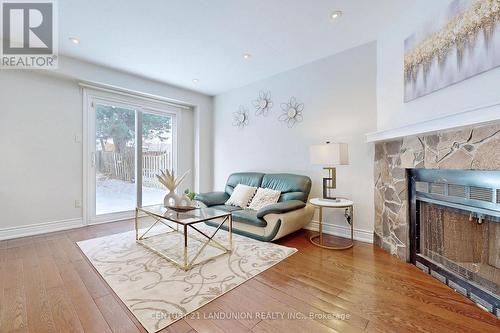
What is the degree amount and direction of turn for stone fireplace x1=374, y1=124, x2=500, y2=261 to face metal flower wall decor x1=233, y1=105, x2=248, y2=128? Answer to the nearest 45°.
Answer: approximately 45° to its right

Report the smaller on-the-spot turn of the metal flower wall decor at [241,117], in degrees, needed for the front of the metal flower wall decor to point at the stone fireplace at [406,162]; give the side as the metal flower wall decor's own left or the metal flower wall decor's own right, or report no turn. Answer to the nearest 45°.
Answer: approximately 90° to the metal flower wall decor's own left

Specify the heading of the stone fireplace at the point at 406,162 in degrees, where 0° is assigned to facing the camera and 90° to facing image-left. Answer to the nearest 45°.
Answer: approximately 45°

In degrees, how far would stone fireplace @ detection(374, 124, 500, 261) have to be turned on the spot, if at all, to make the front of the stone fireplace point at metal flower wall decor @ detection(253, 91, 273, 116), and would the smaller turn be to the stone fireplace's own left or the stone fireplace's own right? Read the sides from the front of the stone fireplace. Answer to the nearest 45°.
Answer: approximately 45° to the stone fireplace's own right

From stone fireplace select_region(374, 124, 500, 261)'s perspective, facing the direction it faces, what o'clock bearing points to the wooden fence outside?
The wooden fence outside is roughly at 1 o'clock from the stone fireplace.

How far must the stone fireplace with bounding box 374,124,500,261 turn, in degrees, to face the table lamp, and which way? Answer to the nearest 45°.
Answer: approximately 45° to its right

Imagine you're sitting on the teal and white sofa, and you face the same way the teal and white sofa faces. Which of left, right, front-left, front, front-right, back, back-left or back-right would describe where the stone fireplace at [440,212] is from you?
left
